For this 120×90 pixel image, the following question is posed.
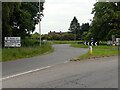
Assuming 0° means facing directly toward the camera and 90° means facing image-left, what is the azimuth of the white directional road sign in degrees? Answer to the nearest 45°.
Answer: approximately 0°
